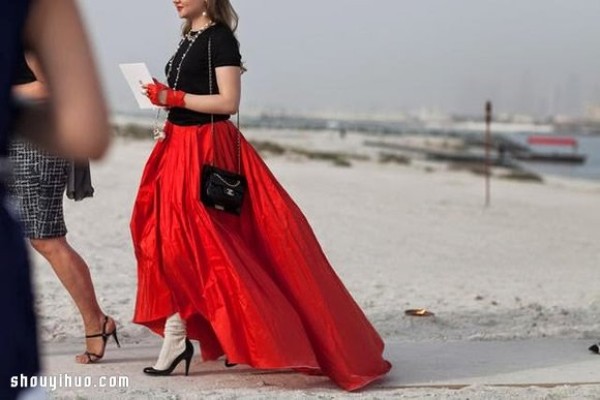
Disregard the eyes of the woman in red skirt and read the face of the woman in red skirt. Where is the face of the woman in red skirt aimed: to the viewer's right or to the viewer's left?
to the viewer's left

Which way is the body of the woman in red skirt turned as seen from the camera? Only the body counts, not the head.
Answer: to the viewer's left

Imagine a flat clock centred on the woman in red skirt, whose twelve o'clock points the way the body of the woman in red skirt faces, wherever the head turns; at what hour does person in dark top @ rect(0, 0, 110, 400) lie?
The person in dark top is roughly at 9 o'clock from the woman in red skirt.
